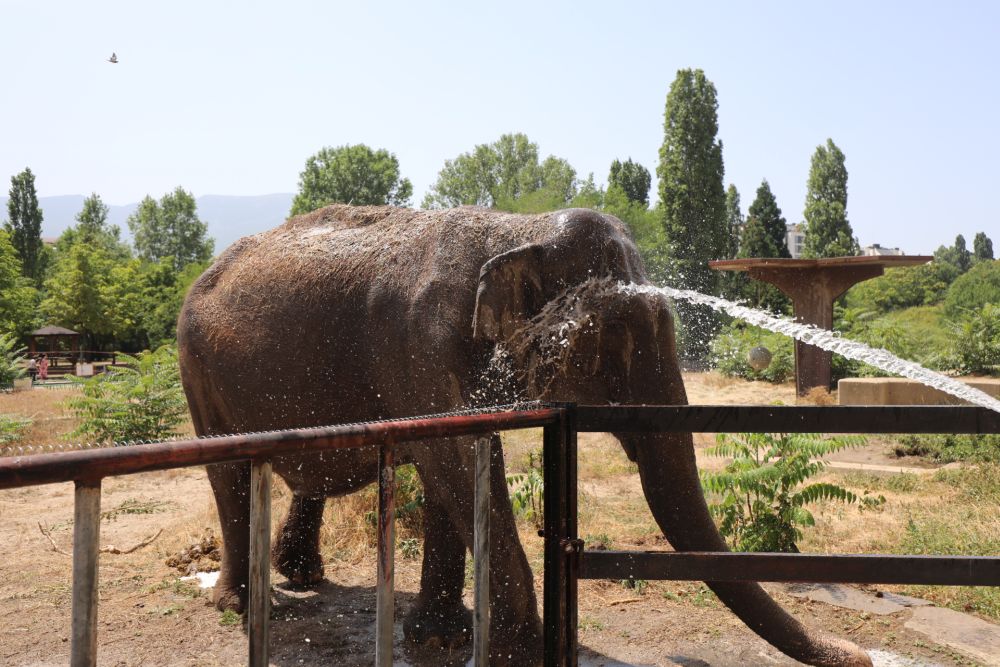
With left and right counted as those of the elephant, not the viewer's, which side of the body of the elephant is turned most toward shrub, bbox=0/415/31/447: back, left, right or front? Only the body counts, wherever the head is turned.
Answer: back

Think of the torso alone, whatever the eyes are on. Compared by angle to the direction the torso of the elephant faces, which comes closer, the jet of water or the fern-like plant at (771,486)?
the jet of water

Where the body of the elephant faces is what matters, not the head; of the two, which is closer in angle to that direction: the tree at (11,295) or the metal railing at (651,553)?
the metal railing

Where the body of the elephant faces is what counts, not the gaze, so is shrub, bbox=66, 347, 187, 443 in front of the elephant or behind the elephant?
behind

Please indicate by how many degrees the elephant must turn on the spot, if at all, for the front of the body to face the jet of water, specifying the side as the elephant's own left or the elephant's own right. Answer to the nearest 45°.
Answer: approximately 45° to the elephant's own left

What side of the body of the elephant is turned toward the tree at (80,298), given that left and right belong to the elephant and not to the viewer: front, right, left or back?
back

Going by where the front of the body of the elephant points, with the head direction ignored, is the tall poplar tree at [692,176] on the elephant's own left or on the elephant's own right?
on the elephant's own left

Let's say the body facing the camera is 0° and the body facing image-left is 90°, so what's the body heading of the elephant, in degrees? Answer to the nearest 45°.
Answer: approximately 315°
